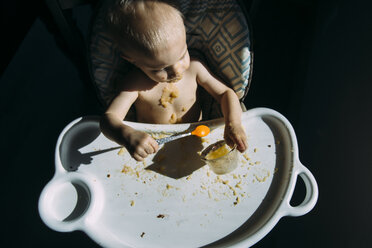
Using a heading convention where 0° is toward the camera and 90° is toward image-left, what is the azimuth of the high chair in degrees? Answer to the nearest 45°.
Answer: approximately 0°
